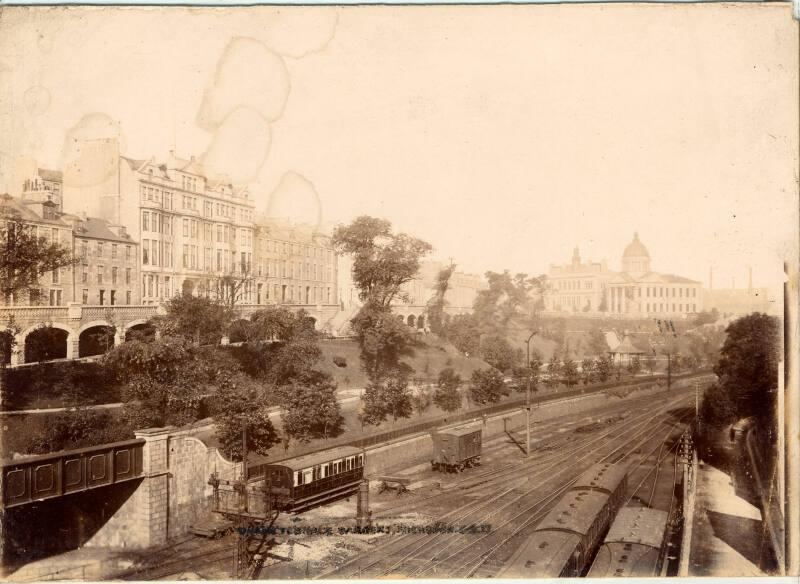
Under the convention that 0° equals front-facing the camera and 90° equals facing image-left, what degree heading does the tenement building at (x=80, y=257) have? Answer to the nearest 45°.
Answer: approximately 315°

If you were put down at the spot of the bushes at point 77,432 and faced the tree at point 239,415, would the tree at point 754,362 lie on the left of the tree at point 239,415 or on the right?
right

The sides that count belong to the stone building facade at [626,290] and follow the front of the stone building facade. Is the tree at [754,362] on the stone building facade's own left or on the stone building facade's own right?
on the stone building facade's own left

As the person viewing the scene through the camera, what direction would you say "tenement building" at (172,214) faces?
facing the viewer and to the right of the viewer

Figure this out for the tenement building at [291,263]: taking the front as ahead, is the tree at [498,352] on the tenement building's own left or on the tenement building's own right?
on the tenement building's own left

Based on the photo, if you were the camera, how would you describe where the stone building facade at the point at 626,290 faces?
facing the viewer and to the left of the viewer
